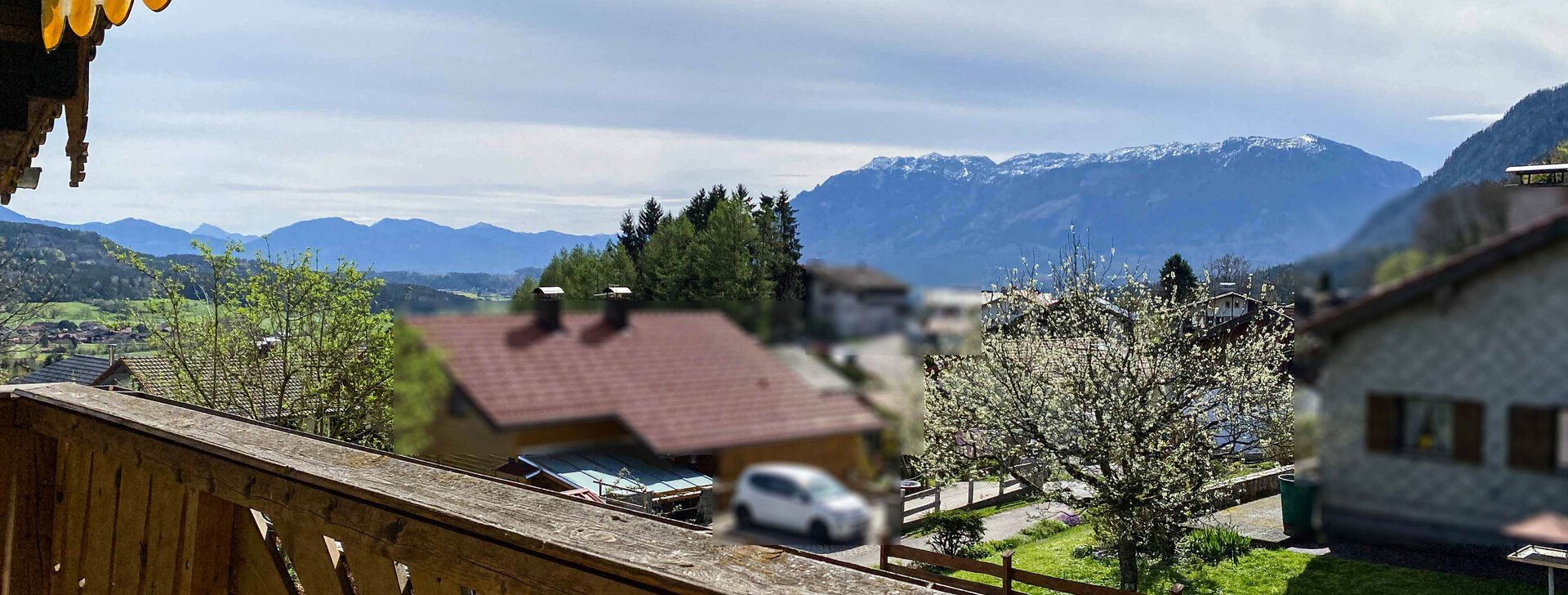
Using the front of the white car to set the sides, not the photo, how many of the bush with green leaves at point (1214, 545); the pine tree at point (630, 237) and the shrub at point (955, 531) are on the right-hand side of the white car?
0

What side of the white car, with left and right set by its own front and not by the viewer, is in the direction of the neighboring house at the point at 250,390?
back

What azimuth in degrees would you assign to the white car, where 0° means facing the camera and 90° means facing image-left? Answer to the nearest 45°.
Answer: approximately 315°

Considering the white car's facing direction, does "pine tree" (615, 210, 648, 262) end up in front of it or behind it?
behind

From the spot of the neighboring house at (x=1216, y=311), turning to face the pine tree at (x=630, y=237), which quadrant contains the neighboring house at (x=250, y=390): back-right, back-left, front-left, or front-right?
front-left

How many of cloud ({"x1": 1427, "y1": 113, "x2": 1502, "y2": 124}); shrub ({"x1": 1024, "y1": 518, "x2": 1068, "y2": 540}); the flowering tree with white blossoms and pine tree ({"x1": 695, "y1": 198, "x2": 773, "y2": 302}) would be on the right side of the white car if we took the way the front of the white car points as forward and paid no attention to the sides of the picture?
0

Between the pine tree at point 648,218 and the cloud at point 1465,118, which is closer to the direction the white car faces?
the cloud

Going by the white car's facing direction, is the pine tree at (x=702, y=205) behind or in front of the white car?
behind

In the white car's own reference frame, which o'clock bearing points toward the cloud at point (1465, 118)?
The cloud is roughly at 10 o'clock from the white car.
